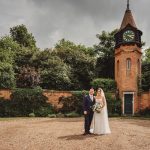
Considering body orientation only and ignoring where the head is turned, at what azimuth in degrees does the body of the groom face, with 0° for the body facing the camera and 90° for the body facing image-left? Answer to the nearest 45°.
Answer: approximately 315°

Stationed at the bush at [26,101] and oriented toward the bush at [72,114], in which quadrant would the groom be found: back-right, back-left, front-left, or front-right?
front-right

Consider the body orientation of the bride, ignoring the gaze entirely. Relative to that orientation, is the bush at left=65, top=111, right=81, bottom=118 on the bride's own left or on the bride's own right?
on the bride's own right

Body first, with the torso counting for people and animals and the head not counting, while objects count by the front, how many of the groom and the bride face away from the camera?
0

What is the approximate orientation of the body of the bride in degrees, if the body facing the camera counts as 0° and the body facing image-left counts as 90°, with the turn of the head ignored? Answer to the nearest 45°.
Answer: approximately 45°

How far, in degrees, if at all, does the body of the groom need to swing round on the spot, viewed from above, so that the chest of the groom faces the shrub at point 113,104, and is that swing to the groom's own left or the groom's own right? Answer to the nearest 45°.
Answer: approximately 135° to the groom's own left

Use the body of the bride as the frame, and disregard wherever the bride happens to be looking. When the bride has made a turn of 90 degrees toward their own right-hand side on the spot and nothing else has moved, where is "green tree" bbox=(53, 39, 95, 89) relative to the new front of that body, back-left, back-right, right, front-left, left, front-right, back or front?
front-right

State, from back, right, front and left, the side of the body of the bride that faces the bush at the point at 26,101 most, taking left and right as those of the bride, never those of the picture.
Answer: right

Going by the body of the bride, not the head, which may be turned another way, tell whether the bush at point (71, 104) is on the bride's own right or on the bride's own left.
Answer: on the bride's own right

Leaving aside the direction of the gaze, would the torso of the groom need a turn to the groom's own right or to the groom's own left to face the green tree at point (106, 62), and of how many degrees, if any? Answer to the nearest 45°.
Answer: approximately 135° to the groom's own left
